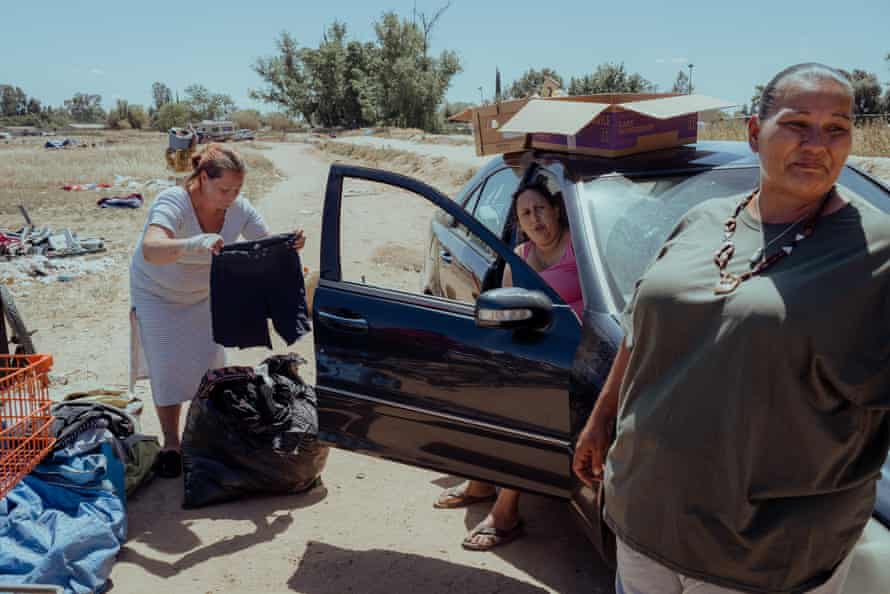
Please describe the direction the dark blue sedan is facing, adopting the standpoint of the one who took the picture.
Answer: facing the viewer and to the right of the viewer

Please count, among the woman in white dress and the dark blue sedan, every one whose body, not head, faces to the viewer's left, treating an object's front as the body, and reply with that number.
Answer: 0

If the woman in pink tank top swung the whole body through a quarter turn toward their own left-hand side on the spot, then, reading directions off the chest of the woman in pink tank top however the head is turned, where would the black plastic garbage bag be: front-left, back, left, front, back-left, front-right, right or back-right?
back-right

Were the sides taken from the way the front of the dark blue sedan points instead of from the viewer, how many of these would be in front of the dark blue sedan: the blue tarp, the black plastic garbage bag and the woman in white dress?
0

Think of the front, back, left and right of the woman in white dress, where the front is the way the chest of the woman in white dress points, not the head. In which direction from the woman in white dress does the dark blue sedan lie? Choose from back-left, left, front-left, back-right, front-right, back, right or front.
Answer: front

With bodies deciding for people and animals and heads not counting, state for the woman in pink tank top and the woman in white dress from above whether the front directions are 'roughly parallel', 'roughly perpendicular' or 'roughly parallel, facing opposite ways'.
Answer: roughly perpendicular

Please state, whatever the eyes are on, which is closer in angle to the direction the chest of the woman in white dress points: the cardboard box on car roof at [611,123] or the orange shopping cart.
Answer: the cardboard box on car roof

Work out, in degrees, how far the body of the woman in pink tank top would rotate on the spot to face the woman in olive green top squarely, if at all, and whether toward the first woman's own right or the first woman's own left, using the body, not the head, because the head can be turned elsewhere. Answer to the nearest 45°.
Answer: approximately 45° to the first woman's own left

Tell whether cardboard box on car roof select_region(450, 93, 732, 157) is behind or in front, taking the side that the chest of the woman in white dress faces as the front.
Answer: in front

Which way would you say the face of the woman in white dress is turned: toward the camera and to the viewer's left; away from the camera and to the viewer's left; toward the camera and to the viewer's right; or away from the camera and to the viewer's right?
toward the camera and to the viewer's right

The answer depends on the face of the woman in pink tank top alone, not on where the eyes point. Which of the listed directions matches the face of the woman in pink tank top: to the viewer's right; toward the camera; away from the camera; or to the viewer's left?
toward the camera

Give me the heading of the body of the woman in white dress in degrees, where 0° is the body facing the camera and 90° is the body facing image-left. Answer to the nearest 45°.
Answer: approximately 315°

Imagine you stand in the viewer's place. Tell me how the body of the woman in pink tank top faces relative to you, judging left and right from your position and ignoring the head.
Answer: facing the viewer and to the left of the viewer

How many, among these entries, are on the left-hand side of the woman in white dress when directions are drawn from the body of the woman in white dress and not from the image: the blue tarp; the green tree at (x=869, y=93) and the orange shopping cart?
1
